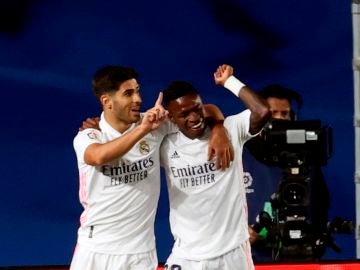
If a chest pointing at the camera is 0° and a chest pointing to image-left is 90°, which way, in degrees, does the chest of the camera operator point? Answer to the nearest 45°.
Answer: approximately 45°

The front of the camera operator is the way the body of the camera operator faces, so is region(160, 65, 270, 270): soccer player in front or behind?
in front
